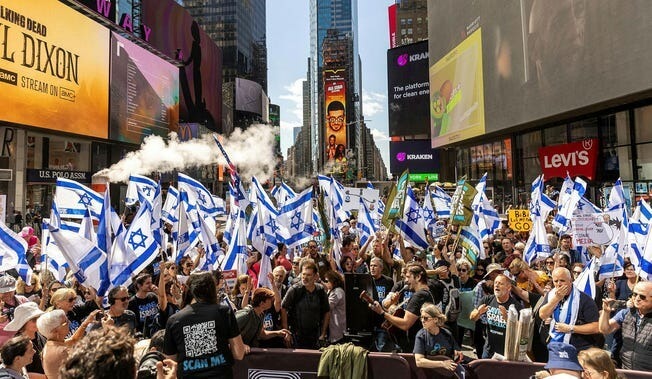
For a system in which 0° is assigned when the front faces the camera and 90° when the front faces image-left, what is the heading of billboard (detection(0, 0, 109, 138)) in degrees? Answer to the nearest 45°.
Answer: approximately 315°

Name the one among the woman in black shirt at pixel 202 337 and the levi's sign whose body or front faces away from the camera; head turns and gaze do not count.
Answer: the woman in black shirt

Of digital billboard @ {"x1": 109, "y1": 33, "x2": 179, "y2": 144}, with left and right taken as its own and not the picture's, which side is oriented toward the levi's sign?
front

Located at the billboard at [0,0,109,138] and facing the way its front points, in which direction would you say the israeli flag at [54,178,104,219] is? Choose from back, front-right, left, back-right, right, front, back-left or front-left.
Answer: front-right

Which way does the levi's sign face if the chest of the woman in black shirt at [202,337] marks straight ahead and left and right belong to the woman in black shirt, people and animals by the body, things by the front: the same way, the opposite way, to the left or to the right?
to the left

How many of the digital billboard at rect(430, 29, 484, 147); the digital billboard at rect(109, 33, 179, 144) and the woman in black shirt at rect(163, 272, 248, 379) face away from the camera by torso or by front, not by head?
1

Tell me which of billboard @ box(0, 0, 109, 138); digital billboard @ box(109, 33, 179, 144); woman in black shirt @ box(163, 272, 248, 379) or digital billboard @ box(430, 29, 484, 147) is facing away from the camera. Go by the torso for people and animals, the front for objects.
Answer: the woman in black shirt

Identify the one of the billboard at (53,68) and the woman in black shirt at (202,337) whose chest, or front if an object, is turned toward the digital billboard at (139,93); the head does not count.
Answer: the woman in black shirt

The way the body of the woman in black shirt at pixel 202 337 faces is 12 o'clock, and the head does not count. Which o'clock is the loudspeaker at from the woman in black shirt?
The loudspeaker is roughly at 2 o'clock from the woman in black shirt.

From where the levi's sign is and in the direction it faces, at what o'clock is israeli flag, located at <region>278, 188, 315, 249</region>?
The israeli flag is roughly at 11 o'clock from the levi's sign.

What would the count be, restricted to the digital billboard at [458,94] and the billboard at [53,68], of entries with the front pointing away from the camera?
0

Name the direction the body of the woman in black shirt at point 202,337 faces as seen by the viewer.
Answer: away from the camera

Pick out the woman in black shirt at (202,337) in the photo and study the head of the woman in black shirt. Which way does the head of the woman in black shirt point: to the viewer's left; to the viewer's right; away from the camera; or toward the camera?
away from the camera

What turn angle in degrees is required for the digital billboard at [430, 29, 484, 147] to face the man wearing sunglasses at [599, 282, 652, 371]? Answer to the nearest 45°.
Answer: approximately 45° to its left

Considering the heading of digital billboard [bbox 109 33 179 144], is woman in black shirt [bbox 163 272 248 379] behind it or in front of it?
in front
